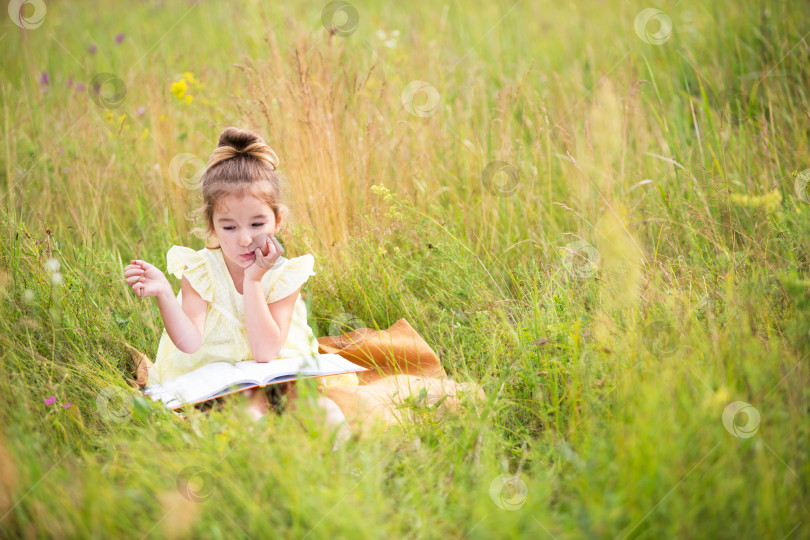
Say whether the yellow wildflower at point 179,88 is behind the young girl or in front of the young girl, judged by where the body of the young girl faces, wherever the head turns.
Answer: behind

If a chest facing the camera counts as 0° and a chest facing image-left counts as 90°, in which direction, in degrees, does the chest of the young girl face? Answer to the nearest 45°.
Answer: approximately 0°
